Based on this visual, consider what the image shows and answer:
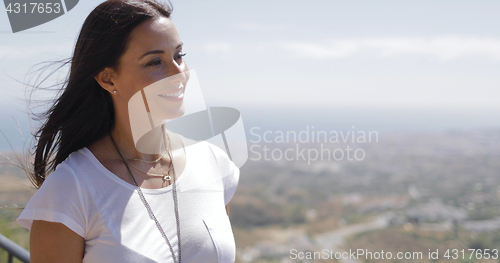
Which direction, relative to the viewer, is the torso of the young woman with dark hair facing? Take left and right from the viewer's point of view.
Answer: facing the viewer and to the right of the viewer
